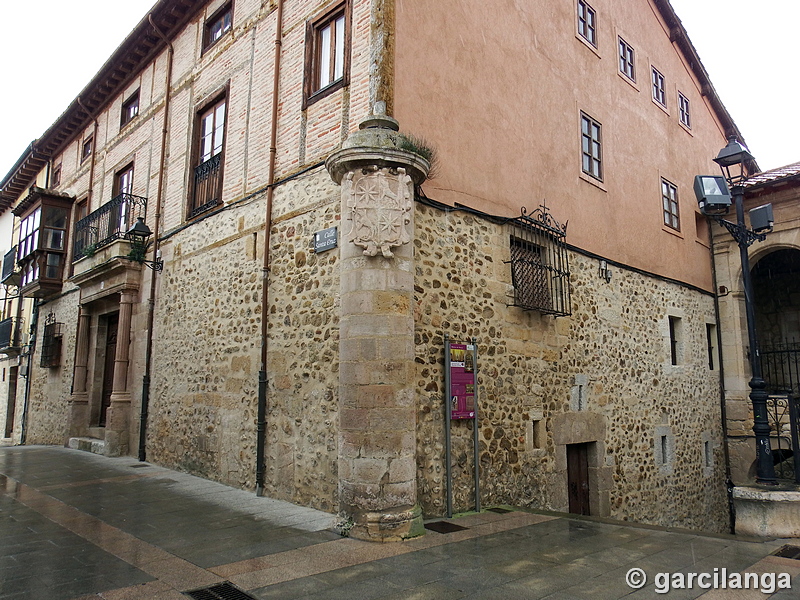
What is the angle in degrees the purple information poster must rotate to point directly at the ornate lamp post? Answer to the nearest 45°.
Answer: approximately 90° to its left

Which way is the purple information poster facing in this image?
toward the camera

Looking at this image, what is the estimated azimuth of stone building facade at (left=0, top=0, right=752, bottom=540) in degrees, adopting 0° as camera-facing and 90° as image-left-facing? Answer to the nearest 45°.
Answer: approximately 45°
